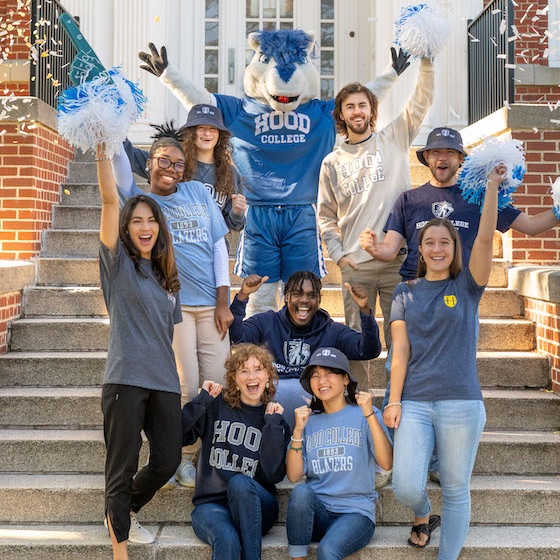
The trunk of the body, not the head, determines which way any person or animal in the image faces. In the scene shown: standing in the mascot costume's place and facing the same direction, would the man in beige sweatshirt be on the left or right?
on its left

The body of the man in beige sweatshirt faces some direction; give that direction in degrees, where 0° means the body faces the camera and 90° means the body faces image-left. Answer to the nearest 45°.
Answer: approximately 0°
